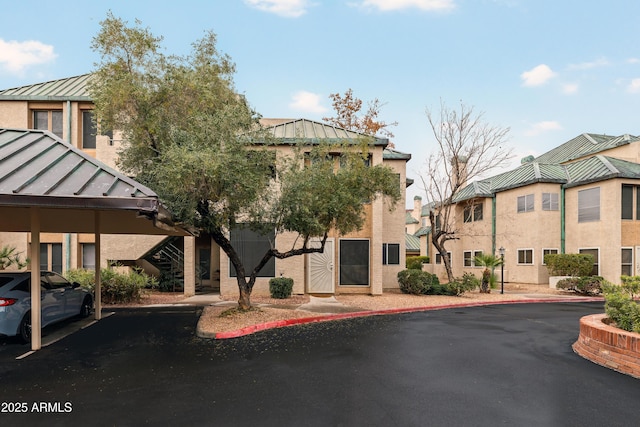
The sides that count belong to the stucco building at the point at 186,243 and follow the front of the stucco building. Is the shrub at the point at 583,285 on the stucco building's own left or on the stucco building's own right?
on the stucco building's own left

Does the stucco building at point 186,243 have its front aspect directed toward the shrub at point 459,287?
no

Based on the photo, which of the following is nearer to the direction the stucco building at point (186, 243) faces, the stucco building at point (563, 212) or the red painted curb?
the red painted curb

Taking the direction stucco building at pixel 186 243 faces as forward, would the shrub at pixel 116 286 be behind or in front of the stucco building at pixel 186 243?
in front

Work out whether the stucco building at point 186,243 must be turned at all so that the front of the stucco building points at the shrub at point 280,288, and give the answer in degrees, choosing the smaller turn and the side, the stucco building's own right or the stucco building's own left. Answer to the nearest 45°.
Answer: approximately 45° to the stucco building's own left

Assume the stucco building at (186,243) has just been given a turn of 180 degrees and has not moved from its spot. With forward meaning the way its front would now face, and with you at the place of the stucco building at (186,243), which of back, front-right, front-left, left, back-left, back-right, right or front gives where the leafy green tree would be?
back

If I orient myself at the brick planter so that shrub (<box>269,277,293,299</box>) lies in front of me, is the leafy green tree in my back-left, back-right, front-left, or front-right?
front-left

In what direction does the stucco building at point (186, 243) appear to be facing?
toward the camera
